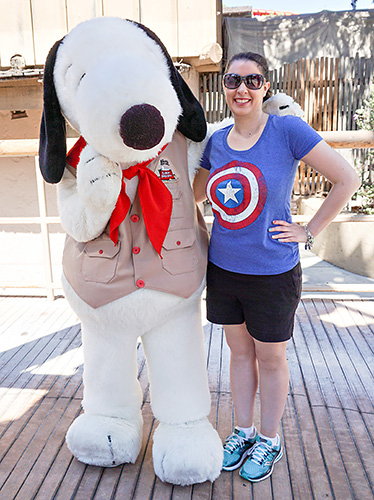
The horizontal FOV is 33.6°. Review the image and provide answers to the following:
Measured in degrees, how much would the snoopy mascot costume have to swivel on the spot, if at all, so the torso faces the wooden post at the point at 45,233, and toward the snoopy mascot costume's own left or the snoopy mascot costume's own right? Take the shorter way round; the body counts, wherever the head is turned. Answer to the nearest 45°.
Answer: approximately 180°

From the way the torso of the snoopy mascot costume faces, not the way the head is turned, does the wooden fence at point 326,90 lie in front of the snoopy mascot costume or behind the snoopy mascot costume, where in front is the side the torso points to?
behind

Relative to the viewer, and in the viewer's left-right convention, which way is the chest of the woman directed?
facing the viewer and to the left of the viewer

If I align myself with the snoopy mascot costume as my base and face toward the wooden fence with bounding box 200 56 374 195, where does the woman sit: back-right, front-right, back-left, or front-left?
front-right

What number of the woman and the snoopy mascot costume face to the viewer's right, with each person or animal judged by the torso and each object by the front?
0

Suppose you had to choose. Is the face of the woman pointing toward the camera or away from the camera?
toward the camera

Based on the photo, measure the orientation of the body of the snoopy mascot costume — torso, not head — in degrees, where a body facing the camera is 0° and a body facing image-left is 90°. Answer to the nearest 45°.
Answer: approximately 0°

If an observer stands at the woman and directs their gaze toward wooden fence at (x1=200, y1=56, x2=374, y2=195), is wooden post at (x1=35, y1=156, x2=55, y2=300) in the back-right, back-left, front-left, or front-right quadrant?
front-left
